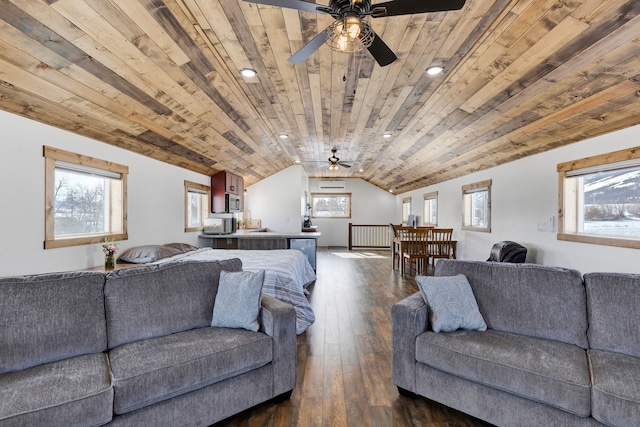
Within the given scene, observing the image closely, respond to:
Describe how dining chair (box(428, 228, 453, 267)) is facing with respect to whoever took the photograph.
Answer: facing away from the viewer

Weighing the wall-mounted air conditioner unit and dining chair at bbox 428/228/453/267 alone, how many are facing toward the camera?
1

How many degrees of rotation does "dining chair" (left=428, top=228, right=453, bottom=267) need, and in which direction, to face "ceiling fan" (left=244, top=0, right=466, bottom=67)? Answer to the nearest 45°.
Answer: approximately 180°

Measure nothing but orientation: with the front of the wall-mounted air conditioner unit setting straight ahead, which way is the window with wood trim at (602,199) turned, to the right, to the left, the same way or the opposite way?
to the right

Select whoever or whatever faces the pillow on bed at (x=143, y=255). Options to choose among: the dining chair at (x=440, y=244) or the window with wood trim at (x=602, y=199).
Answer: the window with wood trim

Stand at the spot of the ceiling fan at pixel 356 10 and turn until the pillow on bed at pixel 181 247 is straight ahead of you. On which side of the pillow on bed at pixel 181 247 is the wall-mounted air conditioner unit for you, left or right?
right

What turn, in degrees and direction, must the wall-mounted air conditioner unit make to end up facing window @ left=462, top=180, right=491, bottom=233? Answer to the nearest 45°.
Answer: approximately 45° to its left

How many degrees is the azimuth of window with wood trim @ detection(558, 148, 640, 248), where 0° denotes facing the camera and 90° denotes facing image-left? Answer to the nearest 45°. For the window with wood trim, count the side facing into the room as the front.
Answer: approximately 45°

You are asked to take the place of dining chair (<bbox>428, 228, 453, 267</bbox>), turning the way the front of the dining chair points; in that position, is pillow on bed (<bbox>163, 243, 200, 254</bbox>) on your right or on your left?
on your left

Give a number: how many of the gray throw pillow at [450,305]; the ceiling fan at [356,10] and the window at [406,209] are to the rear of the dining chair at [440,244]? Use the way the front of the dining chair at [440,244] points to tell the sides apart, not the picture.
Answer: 2

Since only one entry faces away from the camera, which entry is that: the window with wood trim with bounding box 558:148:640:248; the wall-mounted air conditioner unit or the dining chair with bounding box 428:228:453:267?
the dining chair

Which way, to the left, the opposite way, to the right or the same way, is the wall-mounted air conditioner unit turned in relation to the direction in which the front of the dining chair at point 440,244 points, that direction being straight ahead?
the opposite way

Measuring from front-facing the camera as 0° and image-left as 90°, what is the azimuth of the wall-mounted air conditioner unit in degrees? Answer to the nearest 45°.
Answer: approximately 0°
